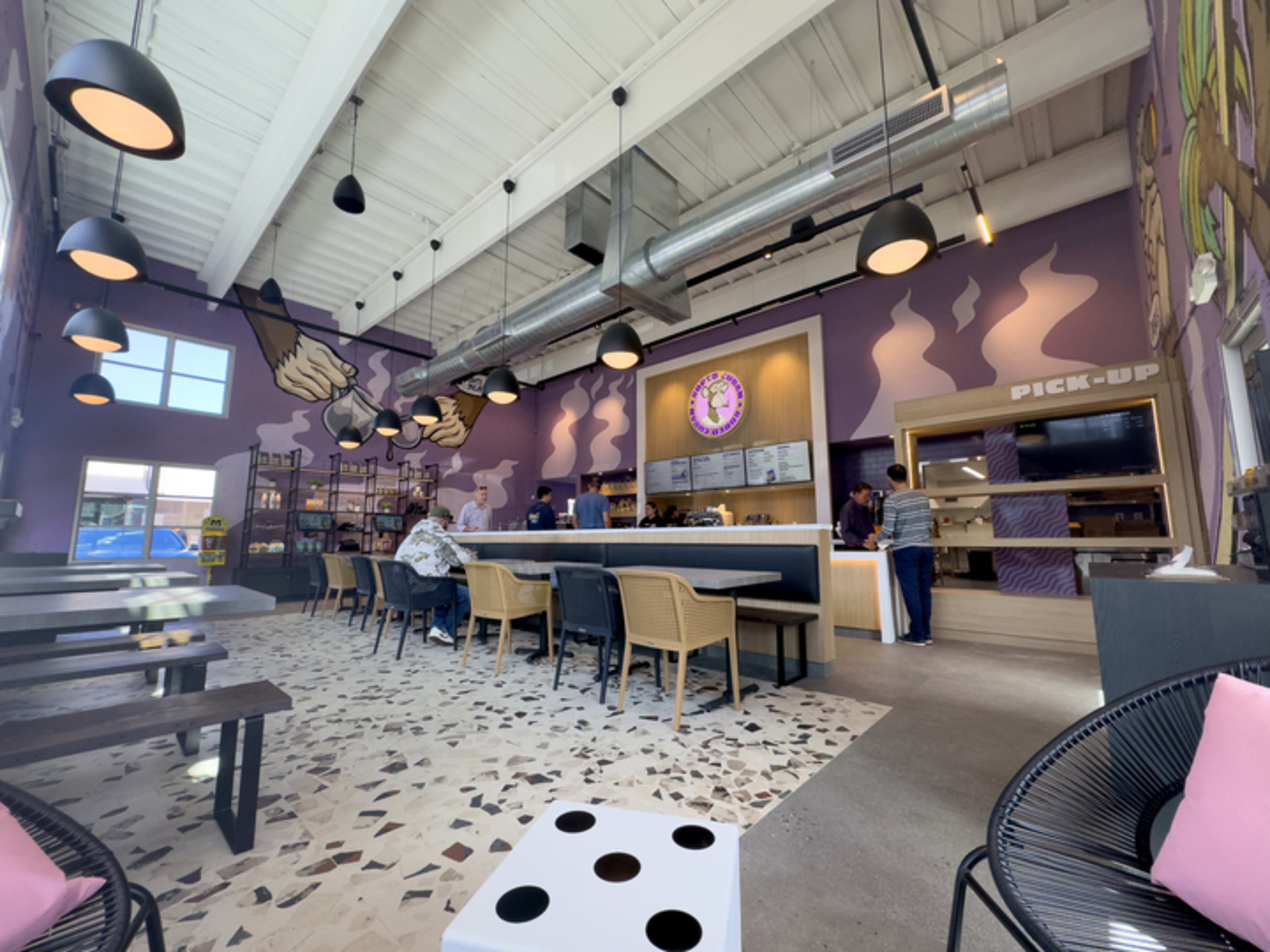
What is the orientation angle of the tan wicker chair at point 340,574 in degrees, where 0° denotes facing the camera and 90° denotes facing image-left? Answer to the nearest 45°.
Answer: approximately 225°

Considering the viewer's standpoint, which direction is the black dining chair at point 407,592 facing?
facing away from the viewer and to the right of the viewer

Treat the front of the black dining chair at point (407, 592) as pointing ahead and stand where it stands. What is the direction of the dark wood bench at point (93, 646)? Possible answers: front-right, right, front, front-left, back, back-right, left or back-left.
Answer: back

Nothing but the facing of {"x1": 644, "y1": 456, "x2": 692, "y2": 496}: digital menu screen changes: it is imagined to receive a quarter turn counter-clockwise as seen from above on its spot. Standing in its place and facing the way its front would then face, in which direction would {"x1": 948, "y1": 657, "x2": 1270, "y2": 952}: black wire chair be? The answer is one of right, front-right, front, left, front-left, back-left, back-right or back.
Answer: front-right

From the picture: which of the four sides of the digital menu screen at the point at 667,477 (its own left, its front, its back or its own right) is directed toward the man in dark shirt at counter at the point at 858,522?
left

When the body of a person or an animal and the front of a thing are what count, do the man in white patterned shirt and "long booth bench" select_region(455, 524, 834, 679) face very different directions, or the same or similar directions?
very different directions

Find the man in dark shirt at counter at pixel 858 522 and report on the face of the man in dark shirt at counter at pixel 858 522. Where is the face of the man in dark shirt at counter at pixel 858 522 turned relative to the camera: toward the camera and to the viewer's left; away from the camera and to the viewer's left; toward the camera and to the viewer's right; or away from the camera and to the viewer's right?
toward the camera and to the viewer's right

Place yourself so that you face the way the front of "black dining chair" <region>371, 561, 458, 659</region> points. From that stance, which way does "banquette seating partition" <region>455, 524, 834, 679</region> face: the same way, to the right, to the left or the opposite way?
the opposite way

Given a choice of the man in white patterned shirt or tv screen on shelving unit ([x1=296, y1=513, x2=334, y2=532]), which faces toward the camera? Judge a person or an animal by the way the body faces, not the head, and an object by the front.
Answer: the tv screen on shelving unit

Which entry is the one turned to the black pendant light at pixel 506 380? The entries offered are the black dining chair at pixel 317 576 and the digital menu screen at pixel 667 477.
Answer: the digital menu screen

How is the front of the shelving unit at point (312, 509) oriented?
toward the camera

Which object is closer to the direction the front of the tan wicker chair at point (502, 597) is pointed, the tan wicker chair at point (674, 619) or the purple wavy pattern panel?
the purple wavy pattern panel

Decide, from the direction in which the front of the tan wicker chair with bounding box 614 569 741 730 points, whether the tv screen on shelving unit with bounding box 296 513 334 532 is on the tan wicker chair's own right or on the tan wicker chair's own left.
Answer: on the tan wicker chair's own left

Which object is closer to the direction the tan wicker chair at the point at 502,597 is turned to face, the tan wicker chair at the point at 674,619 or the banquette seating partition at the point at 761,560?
the banquette seating partition

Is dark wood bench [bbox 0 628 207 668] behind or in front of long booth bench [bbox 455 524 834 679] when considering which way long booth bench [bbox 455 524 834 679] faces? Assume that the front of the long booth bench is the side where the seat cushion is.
in front

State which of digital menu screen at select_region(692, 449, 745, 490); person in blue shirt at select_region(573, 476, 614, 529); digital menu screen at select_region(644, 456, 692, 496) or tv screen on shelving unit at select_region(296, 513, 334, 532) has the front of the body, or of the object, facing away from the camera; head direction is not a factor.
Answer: the person in blue shirt

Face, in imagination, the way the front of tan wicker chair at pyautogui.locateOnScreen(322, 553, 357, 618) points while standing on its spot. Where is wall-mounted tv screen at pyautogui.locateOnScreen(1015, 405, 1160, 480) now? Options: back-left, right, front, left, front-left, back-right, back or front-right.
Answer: right

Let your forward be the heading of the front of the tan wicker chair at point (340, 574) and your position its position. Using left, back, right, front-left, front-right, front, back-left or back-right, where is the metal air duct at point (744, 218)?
right

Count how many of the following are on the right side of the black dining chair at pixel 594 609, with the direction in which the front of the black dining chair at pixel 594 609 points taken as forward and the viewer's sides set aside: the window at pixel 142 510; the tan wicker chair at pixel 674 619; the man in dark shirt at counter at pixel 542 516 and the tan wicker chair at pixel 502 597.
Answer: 1

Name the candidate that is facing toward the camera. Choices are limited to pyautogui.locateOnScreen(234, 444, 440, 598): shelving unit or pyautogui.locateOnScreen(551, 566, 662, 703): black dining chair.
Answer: the shelving unit

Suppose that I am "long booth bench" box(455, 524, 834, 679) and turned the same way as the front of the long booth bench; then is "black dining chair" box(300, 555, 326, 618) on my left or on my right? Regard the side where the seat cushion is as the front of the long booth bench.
on my right

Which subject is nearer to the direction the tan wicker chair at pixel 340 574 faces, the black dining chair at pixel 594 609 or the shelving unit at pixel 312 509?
the shelving unit

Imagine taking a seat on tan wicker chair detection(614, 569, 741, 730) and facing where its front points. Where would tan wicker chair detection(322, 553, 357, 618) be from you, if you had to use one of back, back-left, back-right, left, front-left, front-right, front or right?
left
